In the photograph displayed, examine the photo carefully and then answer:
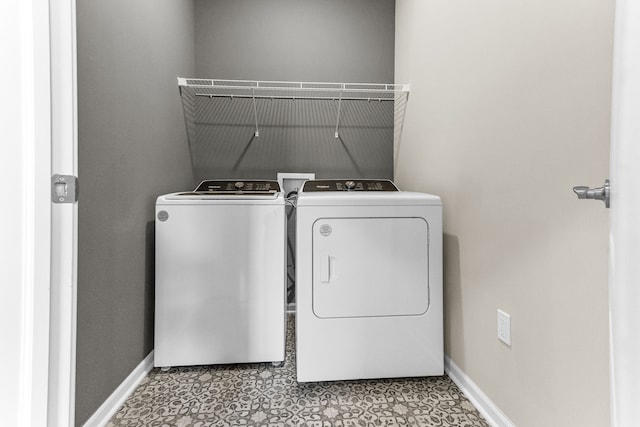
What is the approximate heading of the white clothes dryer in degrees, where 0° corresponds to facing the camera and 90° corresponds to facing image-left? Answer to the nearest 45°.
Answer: approximately 0°

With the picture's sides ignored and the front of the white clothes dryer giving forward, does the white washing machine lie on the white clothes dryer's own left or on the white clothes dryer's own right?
on the white clothes dryer's own right

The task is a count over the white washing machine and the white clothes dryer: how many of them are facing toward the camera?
2

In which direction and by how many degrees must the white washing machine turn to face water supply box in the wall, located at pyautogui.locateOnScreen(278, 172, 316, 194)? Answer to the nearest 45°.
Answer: approximately 135° to its left

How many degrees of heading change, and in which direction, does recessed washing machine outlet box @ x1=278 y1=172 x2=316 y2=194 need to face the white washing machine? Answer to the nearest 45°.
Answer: approximately 45° to its right

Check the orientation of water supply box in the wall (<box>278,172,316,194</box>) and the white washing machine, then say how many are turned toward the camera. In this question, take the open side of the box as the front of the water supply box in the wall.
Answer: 2

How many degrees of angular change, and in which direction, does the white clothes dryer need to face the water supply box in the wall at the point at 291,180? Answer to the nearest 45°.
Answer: approximately 135° to its right

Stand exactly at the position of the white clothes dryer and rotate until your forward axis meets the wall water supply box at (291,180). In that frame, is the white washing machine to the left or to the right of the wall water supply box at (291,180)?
left
